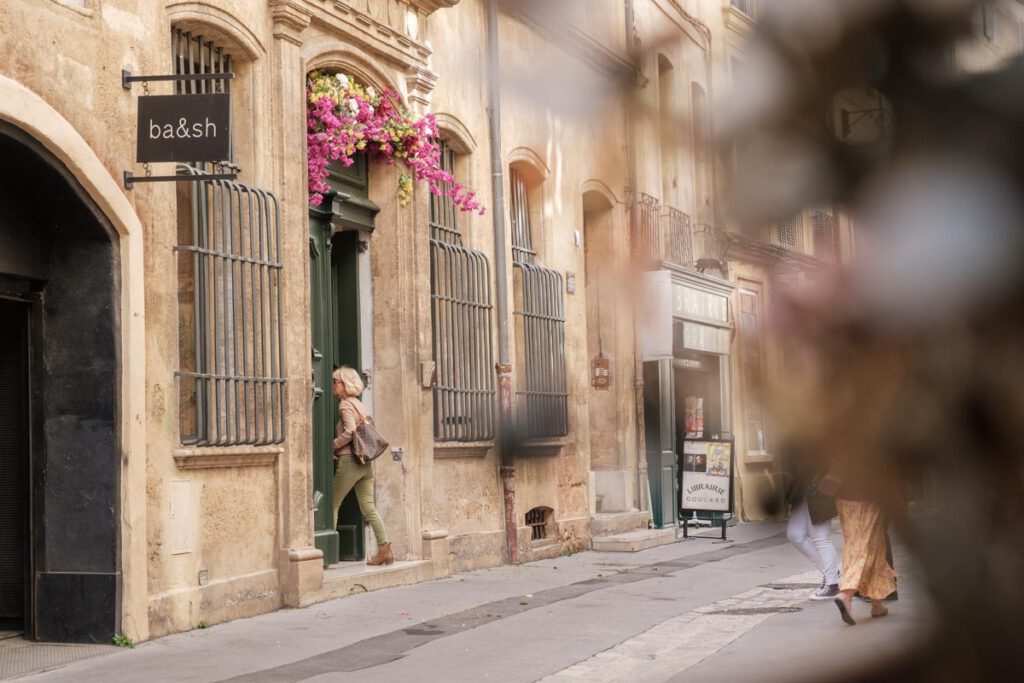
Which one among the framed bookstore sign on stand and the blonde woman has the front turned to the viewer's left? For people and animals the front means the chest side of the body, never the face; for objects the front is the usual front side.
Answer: the blonde woman

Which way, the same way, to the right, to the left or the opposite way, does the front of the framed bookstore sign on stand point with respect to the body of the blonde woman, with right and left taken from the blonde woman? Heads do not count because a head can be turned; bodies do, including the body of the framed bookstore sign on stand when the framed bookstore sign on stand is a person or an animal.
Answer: to the left

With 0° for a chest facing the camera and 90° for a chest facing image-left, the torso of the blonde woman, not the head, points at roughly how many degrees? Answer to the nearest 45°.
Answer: approximately 90°

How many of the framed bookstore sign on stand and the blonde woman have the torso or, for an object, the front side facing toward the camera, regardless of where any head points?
1

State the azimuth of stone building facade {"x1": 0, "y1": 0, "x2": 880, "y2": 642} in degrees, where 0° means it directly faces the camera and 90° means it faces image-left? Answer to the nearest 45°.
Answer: approximately 315°

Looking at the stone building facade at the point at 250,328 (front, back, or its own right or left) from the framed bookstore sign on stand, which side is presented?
left
